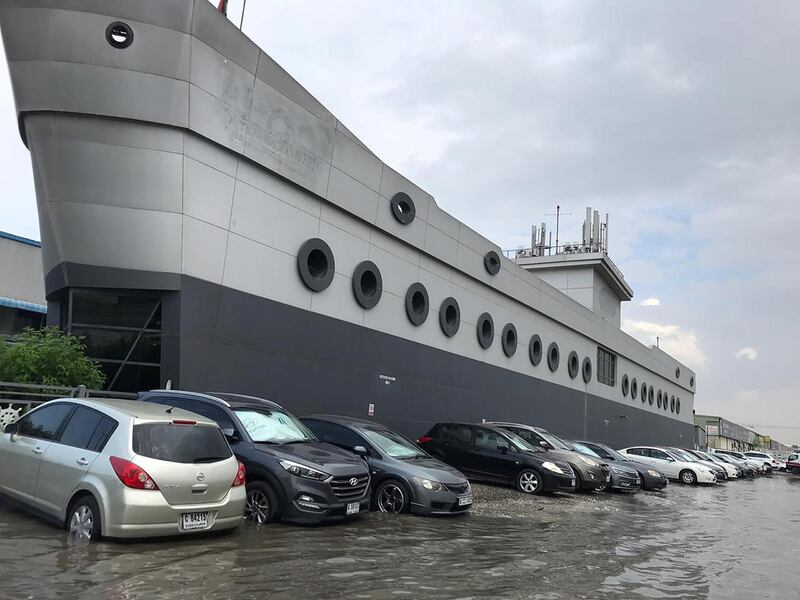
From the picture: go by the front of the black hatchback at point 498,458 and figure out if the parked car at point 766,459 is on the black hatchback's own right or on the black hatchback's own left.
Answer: on the black hatchback's own left

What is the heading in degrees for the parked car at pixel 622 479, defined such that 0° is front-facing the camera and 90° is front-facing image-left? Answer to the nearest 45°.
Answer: approximately 315°

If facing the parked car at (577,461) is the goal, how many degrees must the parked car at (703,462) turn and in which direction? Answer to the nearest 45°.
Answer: approximately 45° to its right

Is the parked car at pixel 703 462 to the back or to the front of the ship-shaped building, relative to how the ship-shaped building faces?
to the back

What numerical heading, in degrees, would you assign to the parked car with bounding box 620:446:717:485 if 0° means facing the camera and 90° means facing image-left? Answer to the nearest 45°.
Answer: approximately 315°

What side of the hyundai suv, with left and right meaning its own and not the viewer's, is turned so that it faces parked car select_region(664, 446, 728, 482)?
left

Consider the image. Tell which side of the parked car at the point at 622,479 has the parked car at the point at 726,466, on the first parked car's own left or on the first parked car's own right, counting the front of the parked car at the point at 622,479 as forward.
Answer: on the first parked car's own left

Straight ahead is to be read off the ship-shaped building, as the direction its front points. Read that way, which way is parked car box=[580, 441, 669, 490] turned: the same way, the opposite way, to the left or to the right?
to the left
